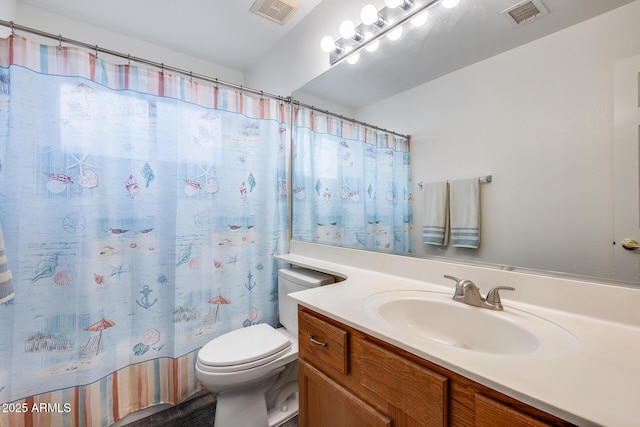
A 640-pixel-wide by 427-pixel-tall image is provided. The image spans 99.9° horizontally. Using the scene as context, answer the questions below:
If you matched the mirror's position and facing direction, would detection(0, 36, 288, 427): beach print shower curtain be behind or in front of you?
in front

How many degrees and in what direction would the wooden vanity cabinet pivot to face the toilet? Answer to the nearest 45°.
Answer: approximately 90° to its right

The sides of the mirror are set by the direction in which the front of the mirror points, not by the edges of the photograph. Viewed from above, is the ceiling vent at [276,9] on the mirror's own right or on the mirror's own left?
on the mirror's own right

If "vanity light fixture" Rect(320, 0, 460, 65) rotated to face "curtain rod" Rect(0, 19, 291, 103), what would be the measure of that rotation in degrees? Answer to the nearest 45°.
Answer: approximately 45° to its right

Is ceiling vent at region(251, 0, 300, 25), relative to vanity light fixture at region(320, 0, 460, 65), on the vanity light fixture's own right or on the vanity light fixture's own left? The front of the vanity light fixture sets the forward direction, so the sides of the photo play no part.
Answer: on the vanity light fixture's own right
